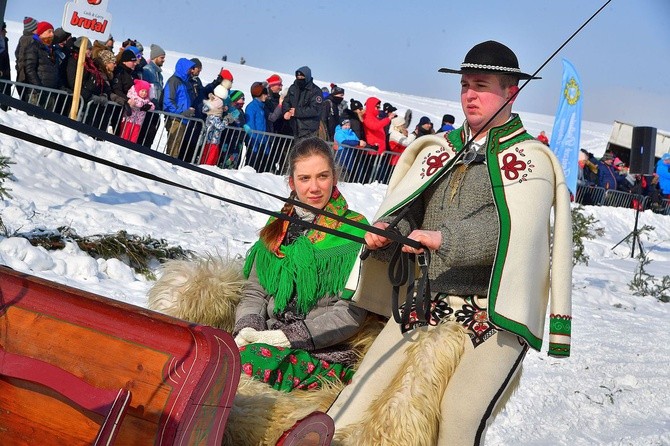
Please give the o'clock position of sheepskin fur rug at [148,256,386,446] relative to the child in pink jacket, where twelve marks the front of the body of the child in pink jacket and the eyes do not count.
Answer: The sheepskin fur rug is roughly at 12 o'clock from the child in pink jacket.

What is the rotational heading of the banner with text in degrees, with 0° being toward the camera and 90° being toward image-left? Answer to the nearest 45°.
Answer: approximately 0°

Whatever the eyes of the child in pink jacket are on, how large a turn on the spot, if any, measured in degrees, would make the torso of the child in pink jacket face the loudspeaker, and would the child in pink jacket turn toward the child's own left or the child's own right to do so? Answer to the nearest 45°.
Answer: approximately 90° to the child's own left

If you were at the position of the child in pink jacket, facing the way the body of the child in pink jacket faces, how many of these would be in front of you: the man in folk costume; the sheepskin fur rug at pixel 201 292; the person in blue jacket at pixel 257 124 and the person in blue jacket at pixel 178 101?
2

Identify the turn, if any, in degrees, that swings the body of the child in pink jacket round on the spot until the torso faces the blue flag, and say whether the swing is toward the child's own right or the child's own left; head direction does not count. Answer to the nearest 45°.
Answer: approximately 90° to the child's own left

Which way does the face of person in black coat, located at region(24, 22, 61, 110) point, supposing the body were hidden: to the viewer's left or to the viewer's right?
to the viewer's right

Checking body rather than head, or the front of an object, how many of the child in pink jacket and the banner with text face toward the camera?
2
